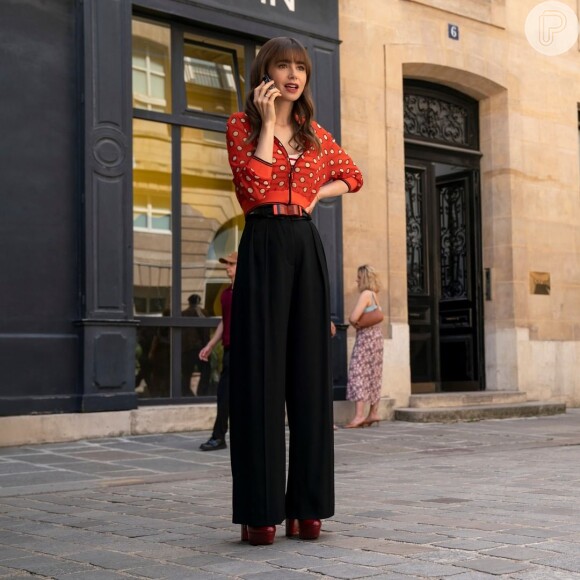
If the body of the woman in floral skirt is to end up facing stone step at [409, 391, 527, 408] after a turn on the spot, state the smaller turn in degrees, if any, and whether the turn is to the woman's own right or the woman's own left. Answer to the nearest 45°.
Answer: approximately 135° to the woman's own right

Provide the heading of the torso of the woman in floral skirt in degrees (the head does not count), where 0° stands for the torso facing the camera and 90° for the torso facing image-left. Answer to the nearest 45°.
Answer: approximately 90°

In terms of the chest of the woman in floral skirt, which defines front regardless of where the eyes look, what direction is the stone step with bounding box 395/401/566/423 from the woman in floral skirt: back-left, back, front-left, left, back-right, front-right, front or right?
back-right

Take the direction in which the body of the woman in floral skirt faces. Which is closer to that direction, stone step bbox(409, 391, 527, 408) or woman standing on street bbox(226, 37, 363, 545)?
the woman standing on street

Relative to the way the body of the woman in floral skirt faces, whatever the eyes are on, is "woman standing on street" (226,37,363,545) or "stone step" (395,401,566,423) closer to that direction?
the woman standing on street

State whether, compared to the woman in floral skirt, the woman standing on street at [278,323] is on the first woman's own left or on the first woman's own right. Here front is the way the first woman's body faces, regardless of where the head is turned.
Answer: on the first woman's own left
